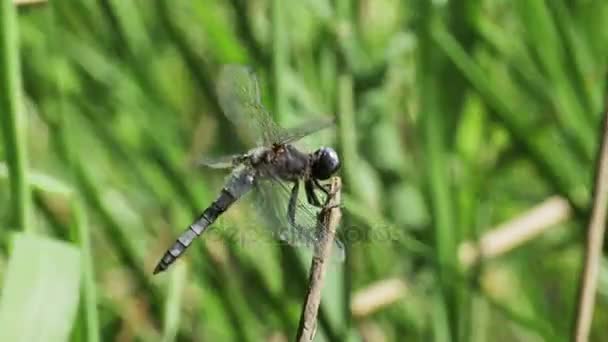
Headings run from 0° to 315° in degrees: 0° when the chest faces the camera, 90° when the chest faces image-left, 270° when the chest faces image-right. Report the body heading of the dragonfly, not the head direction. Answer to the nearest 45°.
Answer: approximately 270°
